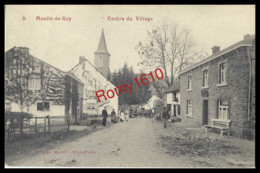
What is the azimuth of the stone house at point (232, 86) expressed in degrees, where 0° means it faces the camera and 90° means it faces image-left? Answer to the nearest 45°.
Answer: approximately 45°

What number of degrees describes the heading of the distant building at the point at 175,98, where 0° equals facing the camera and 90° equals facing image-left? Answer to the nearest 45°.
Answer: approximately 45°
